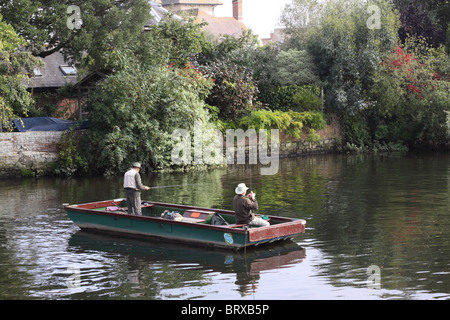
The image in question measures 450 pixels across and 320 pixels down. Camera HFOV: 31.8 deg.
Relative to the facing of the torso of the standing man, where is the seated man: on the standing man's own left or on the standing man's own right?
on the standing man's own right

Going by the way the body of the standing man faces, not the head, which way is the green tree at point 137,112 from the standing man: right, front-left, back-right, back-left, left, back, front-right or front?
front-left

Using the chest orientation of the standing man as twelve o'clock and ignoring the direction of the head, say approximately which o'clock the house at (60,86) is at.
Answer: The house is roughly at 10 o'clock from the standing man.

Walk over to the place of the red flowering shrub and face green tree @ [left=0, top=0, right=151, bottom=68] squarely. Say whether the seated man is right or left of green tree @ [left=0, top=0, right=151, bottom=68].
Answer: left

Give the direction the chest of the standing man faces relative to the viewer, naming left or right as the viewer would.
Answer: facing away from the viewer and to the right of the viewer

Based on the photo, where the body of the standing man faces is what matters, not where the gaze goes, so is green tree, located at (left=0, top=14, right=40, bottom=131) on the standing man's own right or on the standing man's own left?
on the standing man's own left

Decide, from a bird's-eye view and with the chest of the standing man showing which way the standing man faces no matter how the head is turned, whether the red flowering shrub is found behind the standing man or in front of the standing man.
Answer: in front
